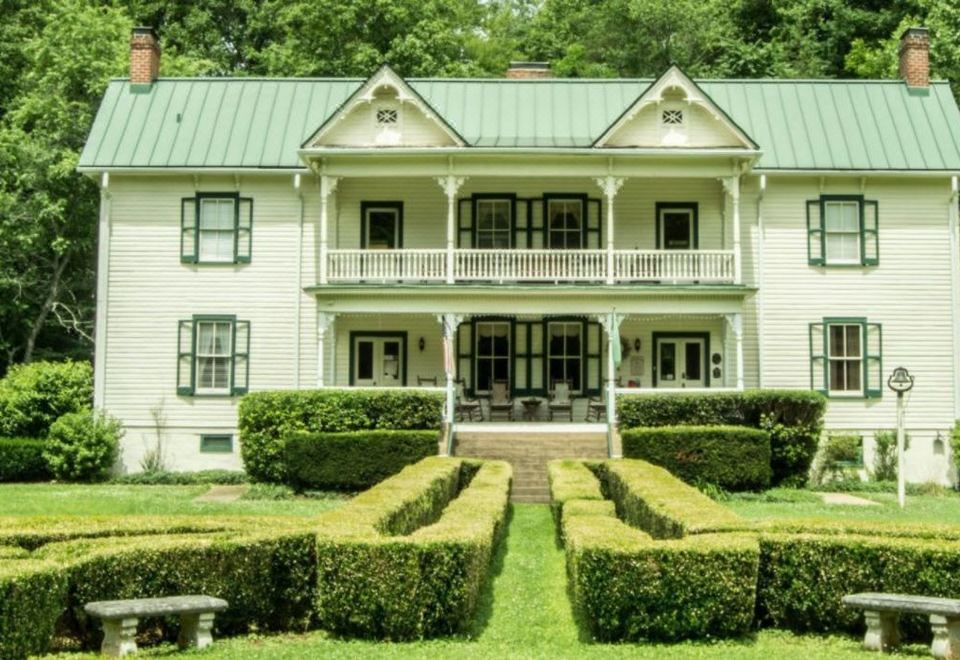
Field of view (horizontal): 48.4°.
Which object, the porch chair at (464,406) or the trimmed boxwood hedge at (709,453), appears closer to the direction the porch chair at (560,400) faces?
the trimmed boxwood hedge

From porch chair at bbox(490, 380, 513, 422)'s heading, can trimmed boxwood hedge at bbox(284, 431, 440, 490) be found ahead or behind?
ahead

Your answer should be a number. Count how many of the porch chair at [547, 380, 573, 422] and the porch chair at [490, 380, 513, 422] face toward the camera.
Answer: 2

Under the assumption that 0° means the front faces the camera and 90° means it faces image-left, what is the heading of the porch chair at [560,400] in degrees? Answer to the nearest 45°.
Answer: approximately 0°

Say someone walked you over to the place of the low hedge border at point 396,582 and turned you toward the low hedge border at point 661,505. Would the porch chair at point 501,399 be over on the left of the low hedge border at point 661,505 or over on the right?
left

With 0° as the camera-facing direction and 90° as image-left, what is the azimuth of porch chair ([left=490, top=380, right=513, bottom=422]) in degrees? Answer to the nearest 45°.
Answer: approximately 0°

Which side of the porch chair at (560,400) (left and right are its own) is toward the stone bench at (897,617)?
front

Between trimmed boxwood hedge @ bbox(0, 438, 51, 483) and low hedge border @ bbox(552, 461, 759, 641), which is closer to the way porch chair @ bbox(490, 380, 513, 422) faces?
the low hedge border

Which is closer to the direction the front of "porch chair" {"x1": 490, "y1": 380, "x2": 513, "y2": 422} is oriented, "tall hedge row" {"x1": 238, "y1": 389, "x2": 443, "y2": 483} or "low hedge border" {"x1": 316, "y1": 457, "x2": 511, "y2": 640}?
the low hedge border

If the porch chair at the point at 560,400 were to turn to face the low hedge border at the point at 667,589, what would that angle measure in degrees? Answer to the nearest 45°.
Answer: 0° — it already faces it

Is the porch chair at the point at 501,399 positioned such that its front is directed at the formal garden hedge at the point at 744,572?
yes
